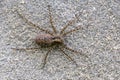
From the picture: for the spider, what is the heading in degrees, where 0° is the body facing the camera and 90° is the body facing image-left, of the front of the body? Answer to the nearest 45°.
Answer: approximately 270°
